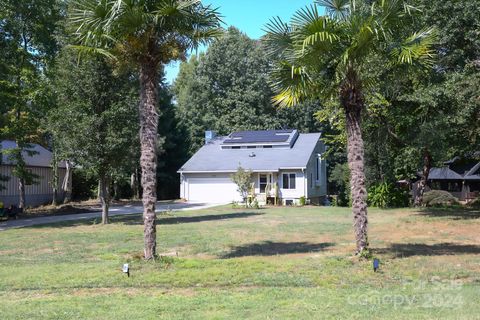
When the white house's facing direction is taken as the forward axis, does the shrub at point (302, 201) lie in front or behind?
in front

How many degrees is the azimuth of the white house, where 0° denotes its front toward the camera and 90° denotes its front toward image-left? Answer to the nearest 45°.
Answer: approximately 0°

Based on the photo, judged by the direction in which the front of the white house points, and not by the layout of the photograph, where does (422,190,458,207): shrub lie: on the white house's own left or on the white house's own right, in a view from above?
on the white house's own left

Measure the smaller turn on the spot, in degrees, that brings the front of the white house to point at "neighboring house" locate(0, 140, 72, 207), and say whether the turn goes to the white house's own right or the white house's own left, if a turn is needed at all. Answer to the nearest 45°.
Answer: approximately 90° to the white house's own right

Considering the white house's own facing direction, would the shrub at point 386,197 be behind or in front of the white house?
in front

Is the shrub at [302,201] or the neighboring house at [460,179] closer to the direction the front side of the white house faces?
the shrub

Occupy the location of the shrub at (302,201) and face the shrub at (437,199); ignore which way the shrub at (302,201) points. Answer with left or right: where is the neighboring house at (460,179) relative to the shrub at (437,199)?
left

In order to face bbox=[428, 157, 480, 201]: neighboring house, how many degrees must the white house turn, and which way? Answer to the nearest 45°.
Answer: approximately 135° to its left

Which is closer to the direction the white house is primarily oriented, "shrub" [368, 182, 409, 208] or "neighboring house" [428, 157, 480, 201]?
the shrub
